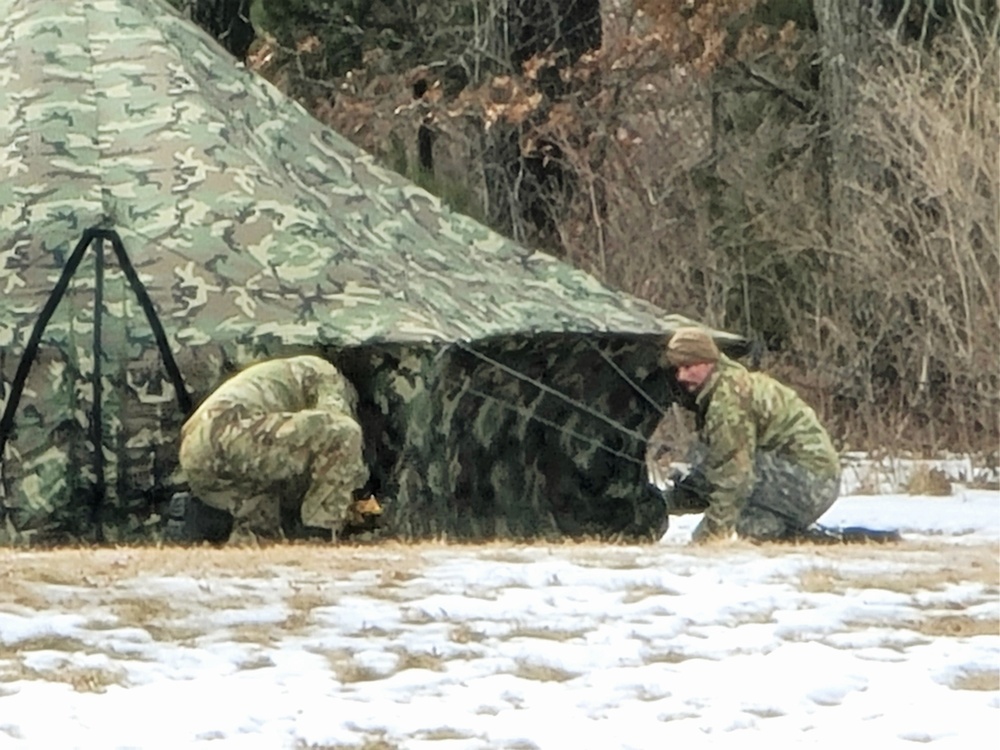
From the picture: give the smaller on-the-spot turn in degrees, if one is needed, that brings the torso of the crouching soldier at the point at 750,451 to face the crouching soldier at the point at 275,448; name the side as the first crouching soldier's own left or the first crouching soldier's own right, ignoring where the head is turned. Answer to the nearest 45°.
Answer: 0° — they already face them

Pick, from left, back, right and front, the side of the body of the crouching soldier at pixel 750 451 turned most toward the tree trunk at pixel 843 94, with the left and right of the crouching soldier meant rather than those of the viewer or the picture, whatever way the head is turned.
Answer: right

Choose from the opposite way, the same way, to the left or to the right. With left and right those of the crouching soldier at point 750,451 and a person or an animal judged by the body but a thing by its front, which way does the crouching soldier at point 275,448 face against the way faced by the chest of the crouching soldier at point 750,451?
the opposite way

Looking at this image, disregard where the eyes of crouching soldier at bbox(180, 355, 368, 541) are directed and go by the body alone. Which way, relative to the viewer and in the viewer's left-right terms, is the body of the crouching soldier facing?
facing to the right of the viewer

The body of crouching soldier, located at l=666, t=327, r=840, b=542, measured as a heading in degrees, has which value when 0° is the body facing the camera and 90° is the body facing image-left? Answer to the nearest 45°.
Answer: approximately 90°

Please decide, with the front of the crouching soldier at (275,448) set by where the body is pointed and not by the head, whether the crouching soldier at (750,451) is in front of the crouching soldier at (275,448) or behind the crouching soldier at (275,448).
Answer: in front

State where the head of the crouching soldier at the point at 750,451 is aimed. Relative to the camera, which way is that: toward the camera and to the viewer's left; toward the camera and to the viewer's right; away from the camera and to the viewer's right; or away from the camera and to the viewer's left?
toward the camera and to the viewer's left
